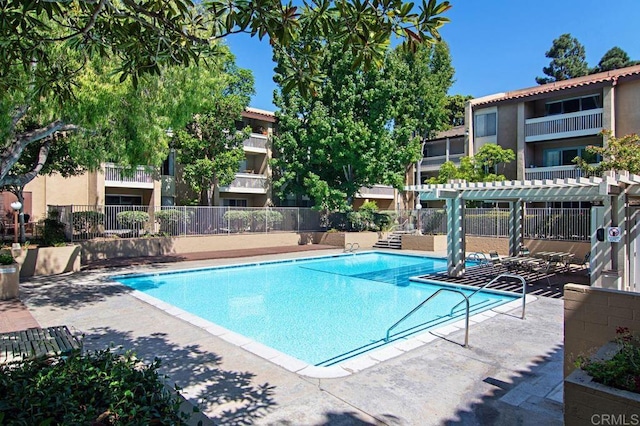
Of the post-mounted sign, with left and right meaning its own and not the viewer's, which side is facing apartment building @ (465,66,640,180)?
back

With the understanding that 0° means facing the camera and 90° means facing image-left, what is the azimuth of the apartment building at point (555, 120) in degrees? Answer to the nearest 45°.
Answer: approximately 45°

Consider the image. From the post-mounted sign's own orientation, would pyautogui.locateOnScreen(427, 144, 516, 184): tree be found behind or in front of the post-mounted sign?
behind

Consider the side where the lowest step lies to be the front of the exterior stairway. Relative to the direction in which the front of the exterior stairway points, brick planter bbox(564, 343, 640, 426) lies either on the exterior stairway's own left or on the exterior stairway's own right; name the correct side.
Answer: on the exterior stairway's own left

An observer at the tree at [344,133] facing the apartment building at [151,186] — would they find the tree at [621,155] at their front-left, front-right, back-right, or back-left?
back-left

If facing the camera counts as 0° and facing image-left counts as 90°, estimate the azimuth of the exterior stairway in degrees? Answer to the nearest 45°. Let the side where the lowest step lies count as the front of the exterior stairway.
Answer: approximately 45°

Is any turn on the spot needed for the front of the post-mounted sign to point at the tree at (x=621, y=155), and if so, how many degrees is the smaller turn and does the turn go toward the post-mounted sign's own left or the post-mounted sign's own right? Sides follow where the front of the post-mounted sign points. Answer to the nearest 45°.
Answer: approximately 180°

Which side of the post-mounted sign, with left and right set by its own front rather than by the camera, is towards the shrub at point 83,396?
front

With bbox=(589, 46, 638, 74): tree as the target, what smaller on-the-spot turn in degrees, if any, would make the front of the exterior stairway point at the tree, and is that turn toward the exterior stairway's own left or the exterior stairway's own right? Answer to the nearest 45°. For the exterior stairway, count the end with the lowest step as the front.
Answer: approximately 180°

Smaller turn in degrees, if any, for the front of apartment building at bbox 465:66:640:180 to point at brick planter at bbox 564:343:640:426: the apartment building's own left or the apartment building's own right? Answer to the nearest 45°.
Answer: approximately 45° to the apartment building's own left

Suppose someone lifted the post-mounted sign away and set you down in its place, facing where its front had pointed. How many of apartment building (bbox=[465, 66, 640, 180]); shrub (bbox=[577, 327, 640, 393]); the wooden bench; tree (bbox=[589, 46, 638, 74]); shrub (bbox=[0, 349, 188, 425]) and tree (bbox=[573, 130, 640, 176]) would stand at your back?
3

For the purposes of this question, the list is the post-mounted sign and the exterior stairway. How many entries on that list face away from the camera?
0
